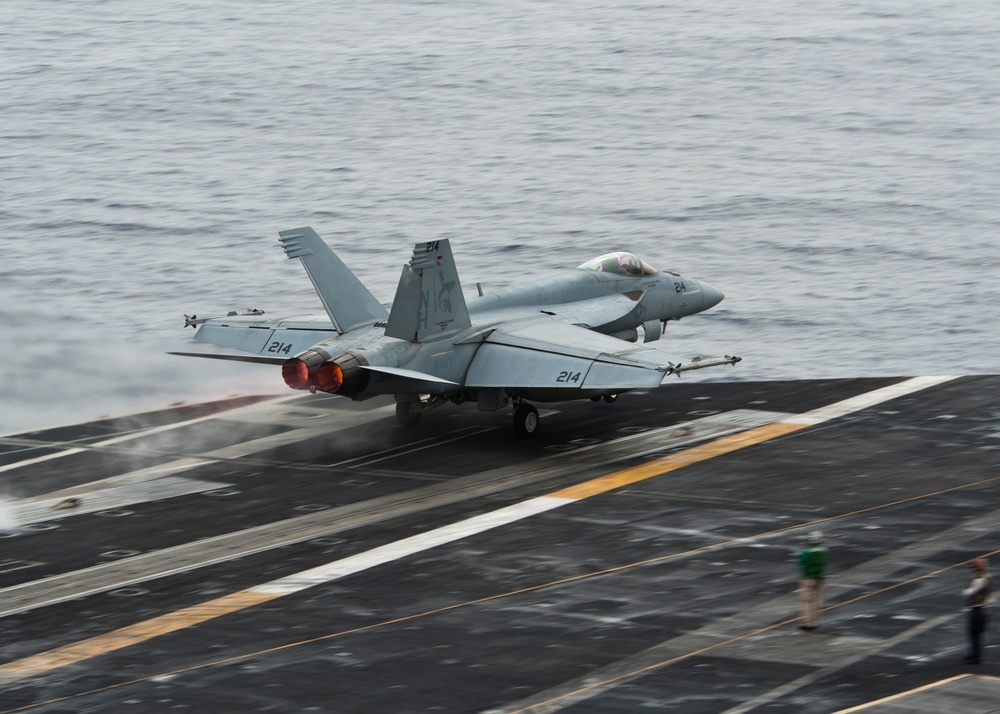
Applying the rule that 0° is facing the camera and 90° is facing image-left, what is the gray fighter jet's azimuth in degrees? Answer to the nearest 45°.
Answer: approximately 225°

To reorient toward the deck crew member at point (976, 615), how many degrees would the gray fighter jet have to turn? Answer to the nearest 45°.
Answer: approximately 90° to its right

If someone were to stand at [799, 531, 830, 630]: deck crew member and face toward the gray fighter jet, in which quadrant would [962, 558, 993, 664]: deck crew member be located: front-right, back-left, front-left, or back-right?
back-right

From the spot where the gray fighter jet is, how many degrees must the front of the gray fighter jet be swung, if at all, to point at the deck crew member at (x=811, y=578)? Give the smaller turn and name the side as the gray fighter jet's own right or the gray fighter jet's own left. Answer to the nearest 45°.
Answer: approximately 135° to the gray fighter jet's own right

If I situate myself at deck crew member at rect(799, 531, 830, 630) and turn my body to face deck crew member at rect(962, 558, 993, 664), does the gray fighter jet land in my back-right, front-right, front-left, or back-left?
back-left
